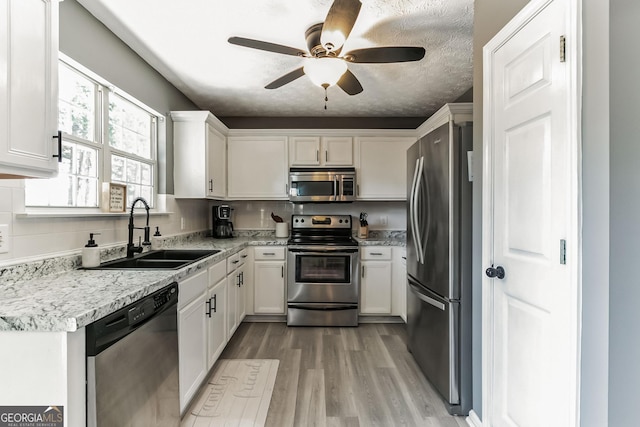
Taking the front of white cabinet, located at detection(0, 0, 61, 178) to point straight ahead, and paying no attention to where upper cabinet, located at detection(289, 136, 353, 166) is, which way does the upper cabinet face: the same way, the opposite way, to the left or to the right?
to the right

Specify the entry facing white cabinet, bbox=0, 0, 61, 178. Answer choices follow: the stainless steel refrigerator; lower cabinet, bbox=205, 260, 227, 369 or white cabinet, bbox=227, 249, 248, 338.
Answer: the stainless steel refrigerator

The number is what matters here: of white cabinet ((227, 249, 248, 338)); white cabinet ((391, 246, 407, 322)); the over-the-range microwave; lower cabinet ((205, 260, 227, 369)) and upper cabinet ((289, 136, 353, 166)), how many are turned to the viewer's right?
2

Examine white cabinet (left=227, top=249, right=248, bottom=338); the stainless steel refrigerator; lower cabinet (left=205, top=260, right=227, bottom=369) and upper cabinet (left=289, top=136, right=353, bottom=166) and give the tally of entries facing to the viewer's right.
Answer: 2

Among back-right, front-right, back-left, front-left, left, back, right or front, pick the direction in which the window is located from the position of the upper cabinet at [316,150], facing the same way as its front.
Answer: front-right

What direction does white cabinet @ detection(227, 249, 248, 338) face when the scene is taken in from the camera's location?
facing to the right of the viewer

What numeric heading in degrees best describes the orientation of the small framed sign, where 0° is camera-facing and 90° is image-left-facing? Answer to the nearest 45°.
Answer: approximately 315°

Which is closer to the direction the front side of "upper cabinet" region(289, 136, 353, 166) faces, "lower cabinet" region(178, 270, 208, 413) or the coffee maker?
the lower cabinet

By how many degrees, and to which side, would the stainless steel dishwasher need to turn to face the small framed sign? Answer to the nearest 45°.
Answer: approximately 135° to its left

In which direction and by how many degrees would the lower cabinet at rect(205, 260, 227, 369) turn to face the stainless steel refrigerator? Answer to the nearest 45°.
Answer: approximately 45° to its right

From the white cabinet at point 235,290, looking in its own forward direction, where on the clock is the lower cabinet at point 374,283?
The lower cabinet is roughly at 12 o'clock from the white cabinet.

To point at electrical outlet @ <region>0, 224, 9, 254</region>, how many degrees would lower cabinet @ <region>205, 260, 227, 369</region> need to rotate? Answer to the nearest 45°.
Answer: approximately 135° to its right
